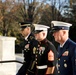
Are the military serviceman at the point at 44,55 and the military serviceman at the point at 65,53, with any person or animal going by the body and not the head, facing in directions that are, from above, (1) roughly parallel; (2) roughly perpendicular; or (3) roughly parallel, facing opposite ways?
roughly parallel

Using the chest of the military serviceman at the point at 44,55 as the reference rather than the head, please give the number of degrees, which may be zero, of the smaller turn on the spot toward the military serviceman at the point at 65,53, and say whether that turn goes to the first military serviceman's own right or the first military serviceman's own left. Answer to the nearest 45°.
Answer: approximately 90° to the first military serviceman's own left

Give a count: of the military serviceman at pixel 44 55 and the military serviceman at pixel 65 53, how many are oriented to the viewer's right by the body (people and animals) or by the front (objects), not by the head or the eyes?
0

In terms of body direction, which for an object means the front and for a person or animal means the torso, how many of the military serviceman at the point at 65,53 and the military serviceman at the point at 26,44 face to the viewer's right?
0

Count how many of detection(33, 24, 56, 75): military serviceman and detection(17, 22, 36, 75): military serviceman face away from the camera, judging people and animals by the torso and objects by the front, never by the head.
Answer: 0

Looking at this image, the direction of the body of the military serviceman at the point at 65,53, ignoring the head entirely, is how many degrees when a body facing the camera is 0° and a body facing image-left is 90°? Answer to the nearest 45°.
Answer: approximately 45°

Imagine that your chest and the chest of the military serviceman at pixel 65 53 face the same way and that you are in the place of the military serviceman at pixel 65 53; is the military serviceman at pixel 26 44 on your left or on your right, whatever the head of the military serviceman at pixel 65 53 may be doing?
on your right

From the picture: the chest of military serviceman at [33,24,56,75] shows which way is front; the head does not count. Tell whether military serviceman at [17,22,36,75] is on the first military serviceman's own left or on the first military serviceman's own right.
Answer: on the first military serviceman's own right

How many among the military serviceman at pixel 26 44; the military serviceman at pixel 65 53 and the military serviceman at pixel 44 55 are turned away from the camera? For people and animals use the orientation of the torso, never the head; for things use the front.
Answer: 0

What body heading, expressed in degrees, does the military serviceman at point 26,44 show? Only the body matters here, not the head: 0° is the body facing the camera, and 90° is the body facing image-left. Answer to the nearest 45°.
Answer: approximately 45°

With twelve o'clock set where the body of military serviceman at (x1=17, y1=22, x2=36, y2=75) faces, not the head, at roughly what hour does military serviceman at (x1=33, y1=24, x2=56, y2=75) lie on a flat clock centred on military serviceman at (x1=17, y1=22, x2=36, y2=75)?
military serviceman at (x1=33, y1=24, x2=56, y2=75) is roughly at 10 o'clock from military serviceman at (x1=17, y1=22, x2=36, y2=75).

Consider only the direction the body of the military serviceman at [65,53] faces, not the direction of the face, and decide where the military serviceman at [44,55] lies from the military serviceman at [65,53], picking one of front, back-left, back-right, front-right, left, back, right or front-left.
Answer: right
